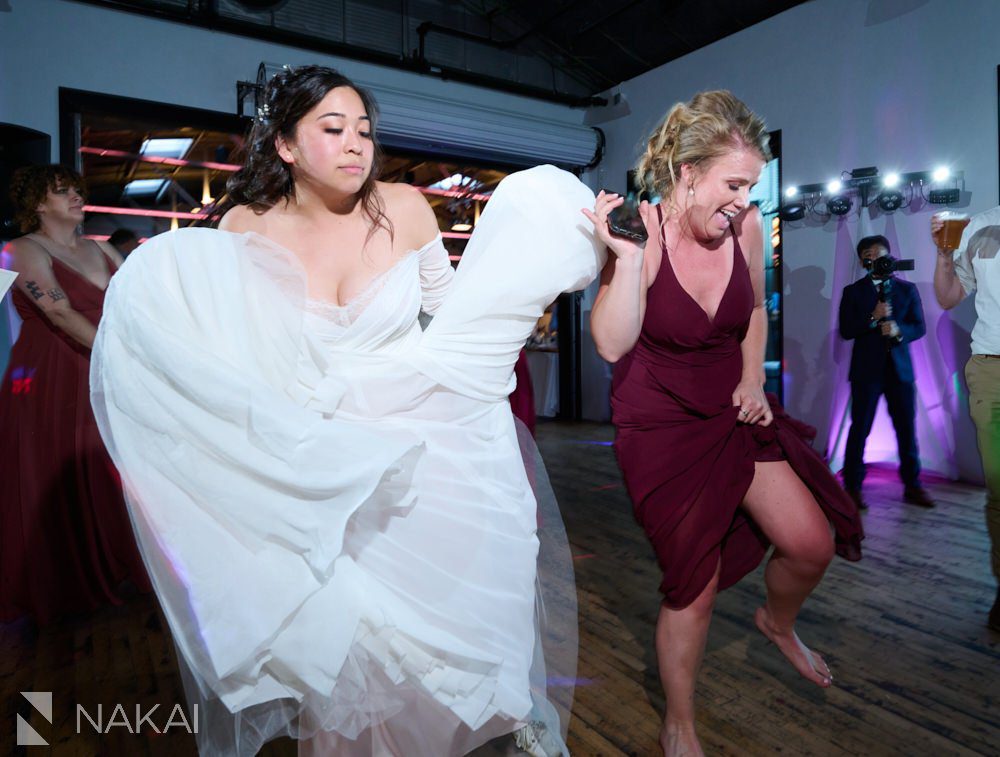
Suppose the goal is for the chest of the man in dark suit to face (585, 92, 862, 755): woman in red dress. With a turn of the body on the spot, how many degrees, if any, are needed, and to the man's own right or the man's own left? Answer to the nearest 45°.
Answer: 0° — they already face them

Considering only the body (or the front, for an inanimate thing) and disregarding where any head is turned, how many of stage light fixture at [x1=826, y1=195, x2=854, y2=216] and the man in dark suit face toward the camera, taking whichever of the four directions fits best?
2

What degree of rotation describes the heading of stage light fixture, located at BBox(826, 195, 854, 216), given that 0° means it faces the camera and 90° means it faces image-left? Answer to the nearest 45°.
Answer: approximately 0°

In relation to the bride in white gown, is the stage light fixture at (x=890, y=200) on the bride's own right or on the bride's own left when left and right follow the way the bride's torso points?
on the bride's own left

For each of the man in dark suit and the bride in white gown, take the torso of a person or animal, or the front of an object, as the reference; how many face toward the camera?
2

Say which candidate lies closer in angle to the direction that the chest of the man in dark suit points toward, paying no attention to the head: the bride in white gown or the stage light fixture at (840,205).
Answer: the bride in white gown

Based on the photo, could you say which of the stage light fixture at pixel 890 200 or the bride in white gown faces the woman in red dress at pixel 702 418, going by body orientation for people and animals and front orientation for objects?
the stage light fixture
